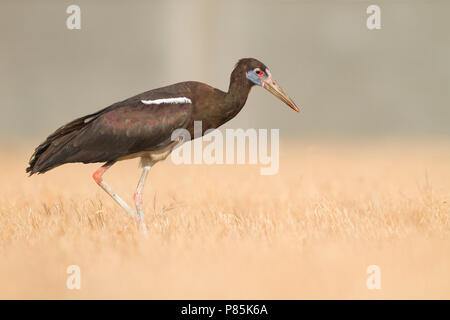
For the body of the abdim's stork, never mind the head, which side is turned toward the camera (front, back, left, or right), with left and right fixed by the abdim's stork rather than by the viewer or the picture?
right
